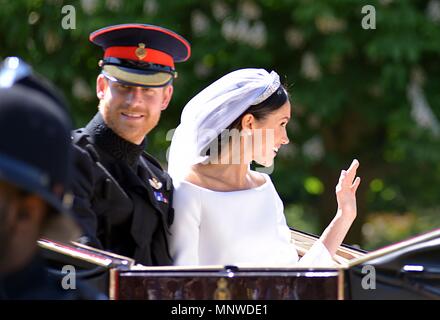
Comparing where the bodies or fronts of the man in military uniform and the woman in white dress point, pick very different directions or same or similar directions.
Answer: same or similar directions

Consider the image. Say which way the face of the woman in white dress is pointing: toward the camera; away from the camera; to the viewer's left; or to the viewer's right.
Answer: to the viewer's right

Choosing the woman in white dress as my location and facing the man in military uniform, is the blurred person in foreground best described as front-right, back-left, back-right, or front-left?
front-left

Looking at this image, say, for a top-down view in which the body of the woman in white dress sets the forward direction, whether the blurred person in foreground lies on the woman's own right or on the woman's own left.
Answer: on the woman's own right

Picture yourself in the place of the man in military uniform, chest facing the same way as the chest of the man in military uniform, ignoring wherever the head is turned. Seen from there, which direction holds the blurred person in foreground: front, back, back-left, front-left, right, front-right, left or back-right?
front-right

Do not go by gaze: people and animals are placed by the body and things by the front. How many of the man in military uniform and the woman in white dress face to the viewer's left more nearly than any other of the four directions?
0

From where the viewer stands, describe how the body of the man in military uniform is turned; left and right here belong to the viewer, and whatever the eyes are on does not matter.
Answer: facing the viewer and to the right of the viewer
